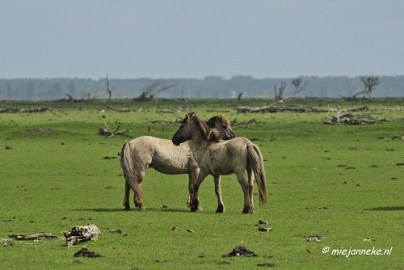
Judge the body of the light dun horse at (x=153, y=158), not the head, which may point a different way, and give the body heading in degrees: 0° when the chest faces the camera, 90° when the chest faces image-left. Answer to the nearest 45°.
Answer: approximately 270°
